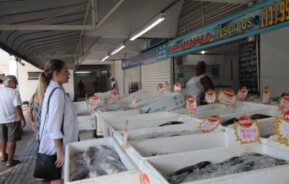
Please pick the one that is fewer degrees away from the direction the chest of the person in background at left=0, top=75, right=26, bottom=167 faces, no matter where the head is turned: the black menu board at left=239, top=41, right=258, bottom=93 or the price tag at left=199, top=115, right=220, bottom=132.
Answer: the black menu board

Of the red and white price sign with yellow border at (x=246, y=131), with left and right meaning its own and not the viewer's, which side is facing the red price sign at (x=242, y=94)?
back

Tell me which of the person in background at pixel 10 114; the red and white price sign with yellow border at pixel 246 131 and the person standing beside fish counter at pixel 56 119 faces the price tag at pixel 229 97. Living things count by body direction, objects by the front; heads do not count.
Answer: the person standing beside fish counter at pixel 56 119

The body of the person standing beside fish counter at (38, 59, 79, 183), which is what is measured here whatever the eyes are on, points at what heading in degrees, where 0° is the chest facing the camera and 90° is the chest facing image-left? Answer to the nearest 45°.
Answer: approximately 270°

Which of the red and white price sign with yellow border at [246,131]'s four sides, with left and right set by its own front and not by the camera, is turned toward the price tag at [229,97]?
back

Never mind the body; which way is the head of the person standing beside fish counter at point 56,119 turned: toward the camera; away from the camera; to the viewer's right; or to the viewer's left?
to the viewer's right

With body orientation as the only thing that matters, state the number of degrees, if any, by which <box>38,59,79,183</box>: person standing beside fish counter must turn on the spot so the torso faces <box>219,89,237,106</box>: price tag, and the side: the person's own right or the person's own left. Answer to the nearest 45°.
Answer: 0° — they already face it

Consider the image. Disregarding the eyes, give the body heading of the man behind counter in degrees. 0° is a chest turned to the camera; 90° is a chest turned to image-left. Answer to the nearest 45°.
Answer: approximately 45°

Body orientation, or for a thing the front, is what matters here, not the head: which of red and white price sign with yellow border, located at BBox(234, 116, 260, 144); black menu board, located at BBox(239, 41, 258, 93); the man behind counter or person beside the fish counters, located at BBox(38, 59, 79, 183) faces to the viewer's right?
the person beside the fish counters

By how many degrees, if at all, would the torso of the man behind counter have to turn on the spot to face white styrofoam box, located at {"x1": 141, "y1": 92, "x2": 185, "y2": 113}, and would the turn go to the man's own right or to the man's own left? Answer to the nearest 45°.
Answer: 0° — they already face it

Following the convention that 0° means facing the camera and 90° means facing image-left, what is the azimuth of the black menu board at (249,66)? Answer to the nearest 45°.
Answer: approximately 45°
